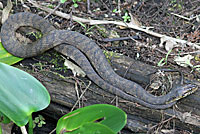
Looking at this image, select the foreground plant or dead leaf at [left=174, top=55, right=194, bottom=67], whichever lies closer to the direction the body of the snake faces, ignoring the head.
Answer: the dead leaf

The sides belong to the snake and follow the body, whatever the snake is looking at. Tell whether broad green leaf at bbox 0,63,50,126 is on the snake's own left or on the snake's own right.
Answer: on the snake's own right

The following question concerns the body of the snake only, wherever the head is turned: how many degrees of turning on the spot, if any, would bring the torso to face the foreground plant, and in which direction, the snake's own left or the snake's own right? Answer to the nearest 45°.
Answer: approximately 90° to the snake's own right

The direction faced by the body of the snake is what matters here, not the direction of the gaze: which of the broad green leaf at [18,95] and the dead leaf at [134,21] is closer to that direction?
the dead leaf

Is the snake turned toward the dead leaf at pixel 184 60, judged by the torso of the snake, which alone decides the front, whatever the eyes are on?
yes

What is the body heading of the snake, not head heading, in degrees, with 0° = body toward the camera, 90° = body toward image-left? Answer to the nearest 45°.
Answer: approximately 270°

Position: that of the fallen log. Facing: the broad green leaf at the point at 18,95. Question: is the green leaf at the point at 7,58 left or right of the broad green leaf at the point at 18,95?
right

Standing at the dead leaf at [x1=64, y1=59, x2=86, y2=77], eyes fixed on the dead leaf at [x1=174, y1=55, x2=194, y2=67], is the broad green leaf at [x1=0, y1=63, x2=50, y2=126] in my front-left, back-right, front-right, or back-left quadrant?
back-right

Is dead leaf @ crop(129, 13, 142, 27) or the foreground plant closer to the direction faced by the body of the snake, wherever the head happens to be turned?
the dead leaf

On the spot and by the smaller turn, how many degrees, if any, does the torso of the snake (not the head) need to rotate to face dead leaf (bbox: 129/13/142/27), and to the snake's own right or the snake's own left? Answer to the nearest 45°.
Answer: approximately 45° to the snake's own left
